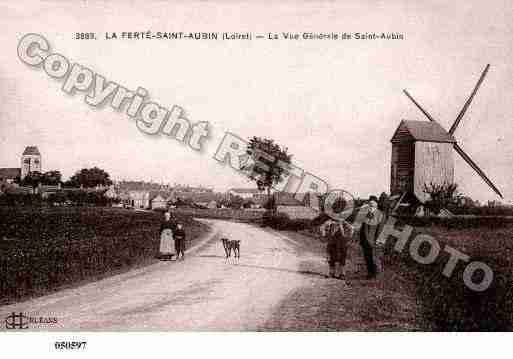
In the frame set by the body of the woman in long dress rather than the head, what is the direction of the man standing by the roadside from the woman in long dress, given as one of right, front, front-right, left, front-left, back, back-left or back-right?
front-left

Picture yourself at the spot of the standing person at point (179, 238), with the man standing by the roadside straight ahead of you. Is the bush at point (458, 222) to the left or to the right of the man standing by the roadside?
left

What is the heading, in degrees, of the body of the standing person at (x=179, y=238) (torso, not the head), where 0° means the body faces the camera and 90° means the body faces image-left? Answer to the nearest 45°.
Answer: approximately 0°

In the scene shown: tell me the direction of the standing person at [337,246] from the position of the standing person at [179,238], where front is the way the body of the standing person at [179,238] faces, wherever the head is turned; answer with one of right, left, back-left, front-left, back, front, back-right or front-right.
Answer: front-left

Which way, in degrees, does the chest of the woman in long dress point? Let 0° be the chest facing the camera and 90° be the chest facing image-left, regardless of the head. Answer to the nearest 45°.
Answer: approximately 0°

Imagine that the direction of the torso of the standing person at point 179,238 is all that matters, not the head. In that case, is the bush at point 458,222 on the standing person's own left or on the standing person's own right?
on the standing person's own left

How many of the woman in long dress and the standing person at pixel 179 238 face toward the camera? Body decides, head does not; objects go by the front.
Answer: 2
